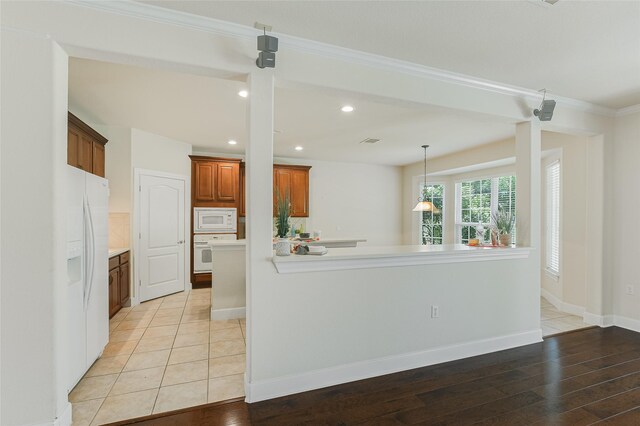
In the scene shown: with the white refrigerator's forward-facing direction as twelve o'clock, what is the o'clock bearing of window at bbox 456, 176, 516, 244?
The window is roughly at 12 o'clock from the white refrigerator.

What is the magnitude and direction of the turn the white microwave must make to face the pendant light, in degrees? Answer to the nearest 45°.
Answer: approximately 90° to its left

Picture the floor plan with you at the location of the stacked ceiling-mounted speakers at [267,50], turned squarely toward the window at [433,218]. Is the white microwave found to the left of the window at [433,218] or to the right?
left

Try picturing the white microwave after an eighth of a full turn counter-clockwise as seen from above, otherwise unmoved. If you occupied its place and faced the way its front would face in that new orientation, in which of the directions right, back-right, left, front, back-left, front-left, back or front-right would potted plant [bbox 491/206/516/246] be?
front

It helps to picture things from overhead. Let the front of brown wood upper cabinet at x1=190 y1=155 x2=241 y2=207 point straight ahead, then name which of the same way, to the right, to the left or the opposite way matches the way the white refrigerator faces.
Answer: to the left

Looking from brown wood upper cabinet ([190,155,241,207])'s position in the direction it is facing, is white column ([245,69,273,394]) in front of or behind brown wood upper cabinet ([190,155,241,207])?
in front

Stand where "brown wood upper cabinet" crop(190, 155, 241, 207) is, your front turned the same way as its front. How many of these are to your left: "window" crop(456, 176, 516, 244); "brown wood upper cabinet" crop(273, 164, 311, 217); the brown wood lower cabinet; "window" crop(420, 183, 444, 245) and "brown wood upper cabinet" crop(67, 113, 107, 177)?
3

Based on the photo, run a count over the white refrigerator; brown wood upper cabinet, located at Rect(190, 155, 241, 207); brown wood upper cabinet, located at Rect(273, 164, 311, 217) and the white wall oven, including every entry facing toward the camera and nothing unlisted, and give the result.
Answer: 3

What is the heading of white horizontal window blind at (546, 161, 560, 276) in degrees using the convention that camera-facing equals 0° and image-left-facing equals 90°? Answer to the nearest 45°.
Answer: approximately 45°

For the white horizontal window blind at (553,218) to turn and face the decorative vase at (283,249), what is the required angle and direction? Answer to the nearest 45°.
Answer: approximately 45° to its left

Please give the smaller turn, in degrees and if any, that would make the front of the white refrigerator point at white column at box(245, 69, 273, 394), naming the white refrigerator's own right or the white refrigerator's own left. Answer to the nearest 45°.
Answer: approximately 45° to the white refrigerator's own right

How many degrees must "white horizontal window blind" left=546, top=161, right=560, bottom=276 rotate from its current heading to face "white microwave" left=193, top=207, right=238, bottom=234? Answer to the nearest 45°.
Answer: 0° — it already faces it

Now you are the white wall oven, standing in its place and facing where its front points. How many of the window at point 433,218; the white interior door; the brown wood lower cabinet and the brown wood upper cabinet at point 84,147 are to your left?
1

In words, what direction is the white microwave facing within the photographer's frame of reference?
facing the viewer

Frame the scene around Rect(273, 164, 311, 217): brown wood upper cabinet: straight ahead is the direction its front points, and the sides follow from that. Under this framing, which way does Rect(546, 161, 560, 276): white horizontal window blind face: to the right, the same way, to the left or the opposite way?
to the right

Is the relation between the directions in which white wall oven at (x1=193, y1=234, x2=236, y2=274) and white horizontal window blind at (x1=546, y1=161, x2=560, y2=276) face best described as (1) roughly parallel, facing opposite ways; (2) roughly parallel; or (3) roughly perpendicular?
roughly perpendicular

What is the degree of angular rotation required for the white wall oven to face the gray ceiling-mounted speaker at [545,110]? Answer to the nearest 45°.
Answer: approximately 45° to its left

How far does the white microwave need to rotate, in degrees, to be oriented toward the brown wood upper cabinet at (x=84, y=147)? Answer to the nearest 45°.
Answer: approximately 45° to its right

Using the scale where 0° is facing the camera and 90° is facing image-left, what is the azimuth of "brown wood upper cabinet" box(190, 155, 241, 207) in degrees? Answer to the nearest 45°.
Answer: approximately 0°

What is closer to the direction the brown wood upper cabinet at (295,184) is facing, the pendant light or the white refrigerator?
the white refrigerator

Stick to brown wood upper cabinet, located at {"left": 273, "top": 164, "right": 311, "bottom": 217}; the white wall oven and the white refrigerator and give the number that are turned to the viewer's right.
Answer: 1

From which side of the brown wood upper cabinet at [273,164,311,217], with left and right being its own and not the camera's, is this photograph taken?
front

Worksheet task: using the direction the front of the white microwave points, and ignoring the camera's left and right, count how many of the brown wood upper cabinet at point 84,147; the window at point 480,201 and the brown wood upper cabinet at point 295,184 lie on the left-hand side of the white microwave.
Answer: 2
